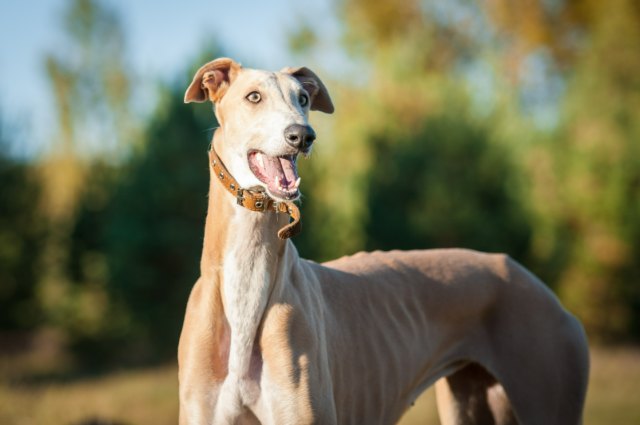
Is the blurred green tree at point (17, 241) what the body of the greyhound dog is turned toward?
no

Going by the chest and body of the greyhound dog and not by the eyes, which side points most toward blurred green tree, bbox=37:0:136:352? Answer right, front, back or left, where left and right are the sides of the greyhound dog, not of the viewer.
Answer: right

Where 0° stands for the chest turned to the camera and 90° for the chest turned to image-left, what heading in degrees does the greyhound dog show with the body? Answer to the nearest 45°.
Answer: approximately 45°

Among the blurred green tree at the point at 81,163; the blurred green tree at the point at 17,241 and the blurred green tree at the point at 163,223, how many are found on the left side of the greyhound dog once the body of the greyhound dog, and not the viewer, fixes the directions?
0

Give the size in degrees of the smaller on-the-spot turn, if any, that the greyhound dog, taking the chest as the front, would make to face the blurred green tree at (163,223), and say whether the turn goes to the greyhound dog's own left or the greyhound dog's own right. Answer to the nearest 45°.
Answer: approximately 135° to the greyhound dog's own right
